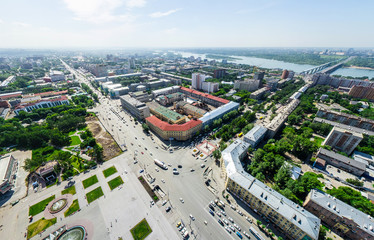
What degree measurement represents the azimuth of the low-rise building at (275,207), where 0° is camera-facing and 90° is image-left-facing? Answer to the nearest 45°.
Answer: approximately 45°

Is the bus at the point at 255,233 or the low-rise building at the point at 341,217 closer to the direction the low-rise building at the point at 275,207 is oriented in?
the bus

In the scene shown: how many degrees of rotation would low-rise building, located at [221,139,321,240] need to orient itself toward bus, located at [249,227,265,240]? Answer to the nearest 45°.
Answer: approximately 45° to its left
